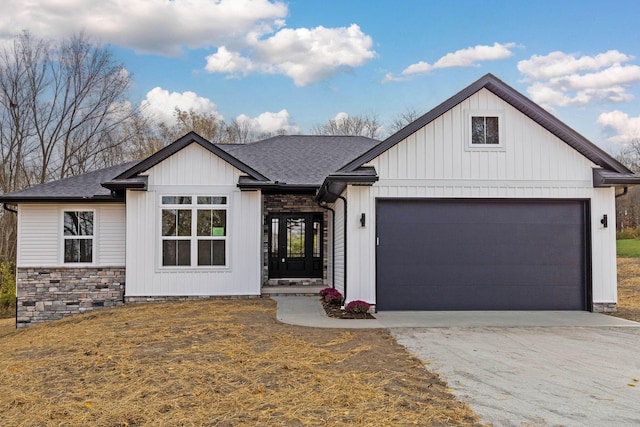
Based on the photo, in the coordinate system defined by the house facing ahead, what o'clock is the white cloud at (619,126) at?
The white cloud is roughly at 7 o'clock from the house.

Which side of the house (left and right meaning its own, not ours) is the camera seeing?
front

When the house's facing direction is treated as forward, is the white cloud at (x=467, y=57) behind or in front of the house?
behind

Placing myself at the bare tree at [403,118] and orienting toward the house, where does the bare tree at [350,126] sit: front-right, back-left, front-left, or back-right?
front-right

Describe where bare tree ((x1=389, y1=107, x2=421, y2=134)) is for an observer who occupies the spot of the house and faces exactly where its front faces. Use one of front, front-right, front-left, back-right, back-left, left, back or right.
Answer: back

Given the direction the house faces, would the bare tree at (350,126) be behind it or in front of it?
behind

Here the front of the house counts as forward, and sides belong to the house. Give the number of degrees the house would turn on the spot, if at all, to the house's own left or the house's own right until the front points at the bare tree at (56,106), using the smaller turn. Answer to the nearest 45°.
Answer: approximately 135° to the house's own right
